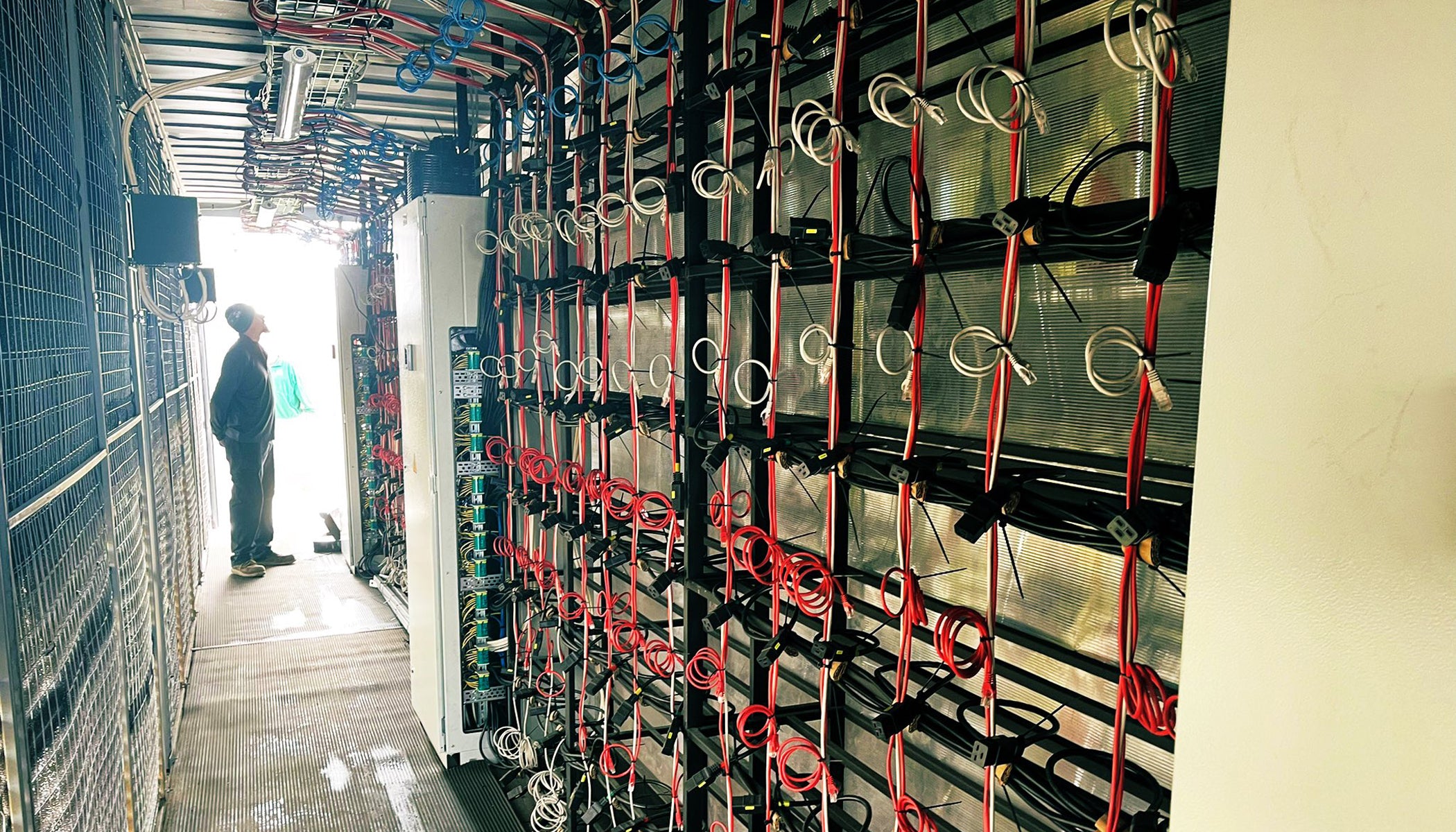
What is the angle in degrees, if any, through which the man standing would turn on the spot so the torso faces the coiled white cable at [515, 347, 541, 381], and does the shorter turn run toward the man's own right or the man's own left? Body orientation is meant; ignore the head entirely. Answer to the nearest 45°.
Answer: approximately 90° to the man's own right

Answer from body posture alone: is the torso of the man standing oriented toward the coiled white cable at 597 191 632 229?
no

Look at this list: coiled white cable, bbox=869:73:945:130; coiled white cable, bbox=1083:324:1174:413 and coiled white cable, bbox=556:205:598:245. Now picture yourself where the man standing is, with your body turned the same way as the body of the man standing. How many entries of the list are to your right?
3

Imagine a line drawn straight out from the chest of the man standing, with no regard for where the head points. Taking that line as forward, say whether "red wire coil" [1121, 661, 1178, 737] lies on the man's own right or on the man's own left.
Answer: on the man's own right

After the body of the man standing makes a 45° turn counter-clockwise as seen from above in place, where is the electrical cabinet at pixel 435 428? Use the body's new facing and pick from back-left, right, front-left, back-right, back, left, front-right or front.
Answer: back-right

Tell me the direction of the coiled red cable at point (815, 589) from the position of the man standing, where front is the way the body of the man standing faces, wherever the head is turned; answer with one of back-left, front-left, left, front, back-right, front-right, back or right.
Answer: right

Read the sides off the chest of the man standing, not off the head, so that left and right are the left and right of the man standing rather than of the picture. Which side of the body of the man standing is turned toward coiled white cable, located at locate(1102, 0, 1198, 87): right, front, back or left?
right

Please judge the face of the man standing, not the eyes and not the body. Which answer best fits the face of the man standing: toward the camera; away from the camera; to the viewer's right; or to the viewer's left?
to the viewer's right

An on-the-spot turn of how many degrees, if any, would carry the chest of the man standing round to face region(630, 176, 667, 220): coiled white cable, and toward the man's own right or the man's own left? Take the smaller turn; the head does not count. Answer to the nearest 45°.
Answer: approximately 90° to the man's own right

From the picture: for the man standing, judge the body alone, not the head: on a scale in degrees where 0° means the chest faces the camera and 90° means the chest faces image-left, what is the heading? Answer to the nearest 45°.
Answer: approximately 270°

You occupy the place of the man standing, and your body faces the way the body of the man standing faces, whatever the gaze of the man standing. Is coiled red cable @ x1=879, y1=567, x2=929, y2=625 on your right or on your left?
on your right

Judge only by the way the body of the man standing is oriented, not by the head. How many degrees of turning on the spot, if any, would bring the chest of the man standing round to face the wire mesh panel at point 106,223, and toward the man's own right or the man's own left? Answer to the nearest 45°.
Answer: approximately 90° to the man's own right

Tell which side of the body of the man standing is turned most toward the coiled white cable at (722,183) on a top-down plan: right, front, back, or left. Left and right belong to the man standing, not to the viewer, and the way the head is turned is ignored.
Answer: right

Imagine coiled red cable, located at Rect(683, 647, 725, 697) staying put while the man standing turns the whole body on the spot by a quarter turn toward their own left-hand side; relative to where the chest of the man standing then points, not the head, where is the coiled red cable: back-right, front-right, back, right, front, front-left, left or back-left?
back

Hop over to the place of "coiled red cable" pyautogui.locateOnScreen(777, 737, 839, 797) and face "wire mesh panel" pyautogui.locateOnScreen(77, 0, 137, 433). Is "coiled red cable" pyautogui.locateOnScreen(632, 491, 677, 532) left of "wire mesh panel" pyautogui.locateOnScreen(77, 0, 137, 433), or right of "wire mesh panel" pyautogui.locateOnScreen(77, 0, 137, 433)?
right

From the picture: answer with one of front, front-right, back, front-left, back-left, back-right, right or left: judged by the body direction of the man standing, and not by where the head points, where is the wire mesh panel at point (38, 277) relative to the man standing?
right

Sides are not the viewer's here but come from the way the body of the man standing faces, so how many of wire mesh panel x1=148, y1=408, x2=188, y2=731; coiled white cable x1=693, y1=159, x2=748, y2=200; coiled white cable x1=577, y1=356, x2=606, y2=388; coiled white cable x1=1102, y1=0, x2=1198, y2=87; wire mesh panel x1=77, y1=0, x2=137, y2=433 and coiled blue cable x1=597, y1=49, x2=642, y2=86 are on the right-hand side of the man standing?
6
